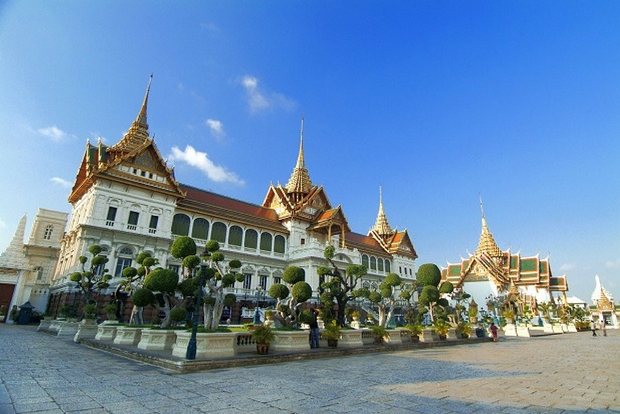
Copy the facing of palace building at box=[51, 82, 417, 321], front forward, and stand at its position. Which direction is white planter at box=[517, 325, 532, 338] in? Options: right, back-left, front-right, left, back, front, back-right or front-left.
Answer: front-left

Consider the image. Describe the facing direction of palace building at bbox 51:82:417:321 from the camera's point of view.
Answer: facing the viewer and to the right of the viewer

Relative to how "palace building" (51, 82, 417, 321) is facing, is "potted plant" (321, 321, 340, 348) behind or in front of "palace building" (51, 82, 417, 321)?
in front

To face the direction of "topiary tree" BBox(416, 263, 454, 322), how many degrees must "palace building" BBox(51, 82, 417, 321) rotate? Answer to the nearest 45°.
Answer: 0° — it already faces it

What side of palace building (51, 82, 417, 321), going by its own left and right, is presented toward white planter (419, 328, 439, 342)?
front

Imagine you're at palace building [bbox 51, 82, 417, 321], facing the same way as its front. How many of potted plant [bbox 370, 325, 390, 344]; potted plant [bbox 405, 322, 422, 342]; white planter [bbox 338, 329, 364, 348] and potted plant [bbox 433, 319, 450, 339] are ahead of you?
4

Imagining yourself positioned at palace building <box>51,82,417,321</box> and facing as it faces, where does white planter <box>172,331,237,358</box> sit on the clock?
The white planter is roughly at 1 o'clock from the palace building.

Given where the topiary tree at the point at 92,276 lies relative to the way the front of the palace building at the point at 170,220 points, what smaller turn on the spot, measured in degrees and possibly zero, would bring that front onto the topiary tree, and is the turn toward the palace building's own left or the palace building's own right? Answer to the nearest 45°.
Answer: approximately 45° to the palace building's own right

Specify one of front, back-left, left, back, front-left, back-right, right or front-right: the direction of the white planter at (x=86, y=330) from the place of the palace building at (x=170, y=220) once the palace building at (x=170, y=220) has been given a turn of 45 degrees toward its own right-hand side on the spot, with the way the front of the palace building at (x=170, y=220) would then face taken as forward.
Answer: front

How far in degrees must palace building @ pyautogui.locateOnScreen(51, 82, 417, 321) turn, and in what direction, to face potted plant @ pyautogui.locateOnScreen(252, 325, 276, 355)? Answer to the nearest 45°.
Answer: approximately 45° to its right

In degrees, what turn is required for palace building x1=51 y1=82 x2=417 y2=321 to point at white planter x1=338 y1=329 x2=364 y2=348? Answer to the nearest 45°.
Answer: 0° — it already faces it

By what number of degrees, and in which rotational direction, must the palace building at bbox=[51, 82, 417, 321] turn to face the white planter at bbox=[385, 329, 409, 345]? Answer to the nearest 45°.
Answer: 0° — it already faces it

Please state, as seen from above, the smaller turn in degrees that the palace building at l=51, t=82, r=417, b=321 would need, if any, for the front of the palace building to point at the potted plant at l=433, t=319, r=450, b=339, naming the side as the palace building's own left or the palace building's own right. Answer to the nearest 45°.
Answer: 0° — it already faces it

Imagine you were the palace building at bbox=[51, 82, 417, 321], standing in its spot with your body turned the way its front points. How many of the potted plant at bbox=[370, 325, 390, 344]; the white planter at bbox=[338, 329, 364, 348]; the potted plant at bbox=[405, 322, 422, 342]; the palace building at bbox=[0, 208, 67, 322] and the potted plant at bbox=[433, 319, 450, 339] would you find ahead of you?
4

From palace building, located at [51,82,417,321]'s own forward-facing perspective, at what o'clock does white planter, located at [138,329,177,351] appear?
The white planter is roughly at 1 o'clock from the palace building.

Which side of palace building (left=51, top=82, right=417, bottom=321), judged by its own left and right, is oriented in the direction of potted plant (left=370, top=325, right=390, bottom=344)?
front

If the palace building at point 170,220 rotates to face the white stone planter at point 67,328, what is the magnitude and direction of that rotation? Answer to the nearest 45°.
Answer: approximately 45° to its right
